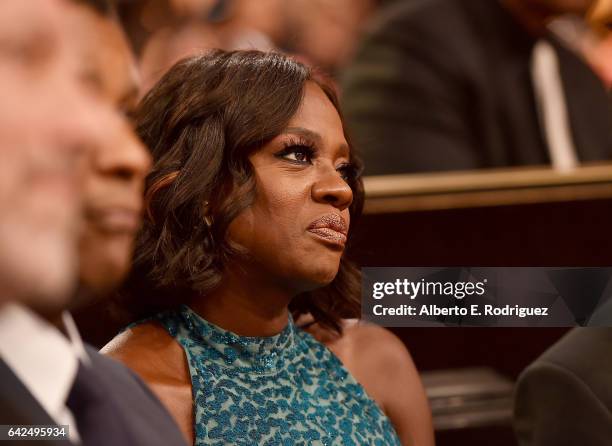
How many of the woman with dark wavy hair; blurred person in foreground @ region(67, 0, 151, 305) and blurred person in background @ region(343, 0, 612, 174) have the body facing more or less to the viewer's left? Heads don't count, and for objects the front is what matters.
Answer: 0

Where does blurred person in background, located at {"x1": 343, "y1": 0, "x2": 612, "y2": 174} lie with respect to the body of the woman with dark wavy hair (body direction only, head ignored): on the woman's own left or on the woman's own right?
on the woman's own left

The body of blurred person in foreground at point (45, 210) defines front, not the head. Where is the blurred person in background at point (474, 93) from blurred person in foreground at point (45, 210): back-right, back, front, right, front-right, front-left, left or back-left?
left

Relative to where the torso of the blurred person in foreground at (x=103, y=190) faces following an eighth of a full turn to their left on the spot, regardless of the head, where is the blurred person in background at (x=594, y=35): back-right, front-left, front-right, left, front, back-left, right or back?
front-left

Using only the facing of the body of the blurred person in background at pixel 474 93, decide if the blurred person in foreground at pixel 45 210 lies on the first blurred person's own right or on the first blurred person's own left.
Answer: on the first blurred person's own right

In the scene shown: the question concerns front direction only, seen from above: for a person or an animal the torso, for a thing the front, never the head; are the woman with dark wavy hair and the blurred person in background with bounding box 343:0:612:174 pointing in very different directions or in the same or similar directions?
same or similar directions

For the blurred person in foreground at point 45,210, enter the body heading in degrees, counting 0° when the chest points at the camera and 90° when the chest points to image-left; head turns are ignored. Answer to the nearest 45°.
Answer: approximately 315°

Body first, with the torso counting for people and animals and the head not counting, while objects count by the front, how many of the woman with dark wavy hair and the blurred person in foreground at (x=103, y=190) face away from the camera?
0
